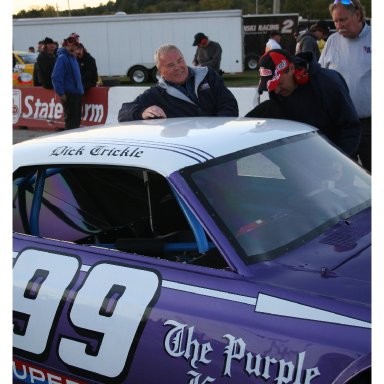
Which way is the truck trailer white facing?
to the viewer's left

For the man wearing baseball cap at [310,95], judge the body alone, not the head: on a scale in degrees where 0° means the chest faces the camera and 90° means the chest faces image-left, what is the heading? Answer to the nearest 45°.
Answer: approximately 45°

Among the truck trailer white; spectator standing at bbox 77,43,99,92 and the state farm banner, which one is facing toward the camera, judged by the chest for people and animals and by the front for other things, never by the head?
the state farm banner

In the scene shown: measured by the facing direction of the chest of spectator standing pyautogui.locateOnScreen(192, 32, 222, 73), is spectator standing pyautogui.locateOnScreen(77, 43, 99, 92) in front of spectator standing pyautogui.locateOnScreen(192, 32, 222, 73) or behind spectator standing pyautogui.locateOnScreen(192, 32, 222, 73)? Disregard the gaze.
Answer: in front

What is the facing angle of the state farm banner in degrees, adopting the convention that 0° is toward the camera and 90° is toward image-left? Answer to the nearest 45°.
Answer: approximately 0°

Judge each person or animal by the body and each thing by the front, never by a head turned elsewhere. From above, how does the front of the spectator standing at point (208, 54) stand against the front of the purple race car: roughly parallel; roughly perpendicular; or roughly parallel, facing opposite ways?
roughly perpendicular

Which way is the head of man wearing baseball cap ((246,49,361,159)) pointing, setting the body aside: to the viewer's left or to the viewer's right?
to the viewer's left

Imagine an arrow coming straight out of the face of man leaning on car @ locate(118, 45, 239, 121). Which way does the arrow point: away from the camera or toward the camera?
toward the camera
